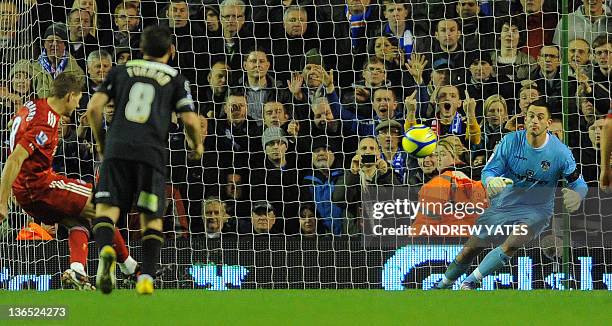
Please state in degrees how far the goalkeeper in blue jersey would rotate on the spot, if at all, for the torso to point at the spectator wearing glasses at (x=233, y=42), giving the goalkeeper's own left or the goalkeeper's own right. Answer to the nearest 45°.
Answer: approximately 90° to the goalkeeper's own right

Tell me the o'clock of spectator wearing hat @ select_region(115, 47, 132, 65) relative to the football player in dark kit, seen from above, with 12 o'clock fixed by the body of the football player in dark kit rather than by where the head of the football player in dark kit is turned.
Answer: The spectator wearing hat is roughly at 12 o'clock from the football player in dark kit.

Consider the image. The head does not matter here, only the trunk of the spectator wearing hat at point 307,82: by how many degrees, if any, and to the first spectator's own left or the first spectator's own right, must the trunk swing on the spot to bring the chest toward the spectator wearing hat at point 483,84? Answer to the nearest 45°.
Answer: approximately 90° to the first spectator's own left

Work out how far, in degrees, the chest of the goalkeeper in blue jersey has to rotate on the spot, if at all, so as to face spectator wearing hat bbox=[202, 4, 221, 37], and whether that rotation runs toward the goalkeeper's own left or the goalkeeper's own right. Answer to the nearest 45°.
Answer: approximately 90° to the goalkeeper's own right

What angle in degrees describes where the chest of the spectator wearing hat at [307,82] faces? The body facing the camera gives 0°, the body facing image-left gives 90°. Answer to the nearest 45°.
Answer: approximately 0°

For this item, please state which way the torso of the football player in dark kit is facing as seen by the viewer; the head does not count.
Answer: away from the camera

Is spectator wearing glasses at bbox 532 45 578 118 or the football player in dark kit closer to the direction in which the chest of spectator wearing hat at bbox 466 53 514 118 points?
the football player in dark kit
